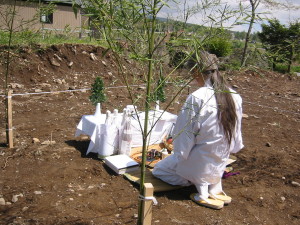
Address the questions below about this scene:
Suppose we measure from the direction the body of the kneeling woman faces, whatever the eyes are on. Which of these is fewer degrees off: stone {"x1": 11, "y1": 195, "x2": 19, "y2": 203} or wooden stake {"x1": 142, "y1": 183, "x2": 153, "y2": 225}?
the stone

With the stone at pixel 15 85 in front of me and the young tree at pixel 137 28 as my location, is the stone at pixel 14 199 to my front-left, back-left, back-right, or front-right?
front-left

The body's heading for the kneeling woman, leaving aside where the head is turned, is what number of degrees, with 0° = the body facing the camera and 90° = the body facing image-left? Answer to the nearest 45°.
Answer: approximately 135°

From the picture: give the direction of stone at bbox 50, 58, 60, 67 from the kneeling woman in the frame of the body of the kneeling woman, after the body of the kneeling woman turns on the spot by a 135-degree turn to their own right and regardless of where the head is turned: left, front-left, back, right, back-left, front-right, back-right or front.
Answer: back-left

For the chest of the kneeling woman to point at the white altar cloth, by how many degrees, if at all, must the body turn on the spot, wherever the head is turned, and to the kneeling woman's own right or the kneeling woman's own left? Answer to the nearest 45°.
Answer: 0° — they already face it

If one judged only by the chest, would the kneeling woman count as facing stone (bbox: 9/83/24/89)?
yes

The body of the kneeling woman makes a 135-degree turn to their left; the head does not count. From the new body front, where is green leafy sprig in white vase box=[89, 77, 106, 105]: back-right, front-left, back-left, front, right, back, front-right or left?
back-right

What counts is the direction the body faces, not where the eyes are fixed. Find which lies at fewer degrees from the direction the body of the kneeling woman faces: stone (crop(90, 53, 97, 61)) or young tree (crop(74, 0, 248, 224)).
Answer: the stone

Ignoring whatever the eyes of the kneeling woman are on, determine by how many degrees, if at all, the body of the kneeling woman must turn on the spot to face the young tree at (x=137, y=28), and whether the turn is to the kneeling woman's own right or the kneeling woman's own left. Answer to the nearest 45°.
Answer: approximately 135° to the kneeling woman's own left

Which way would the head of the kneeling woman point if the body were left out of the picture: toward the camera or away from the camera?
away from the camera
